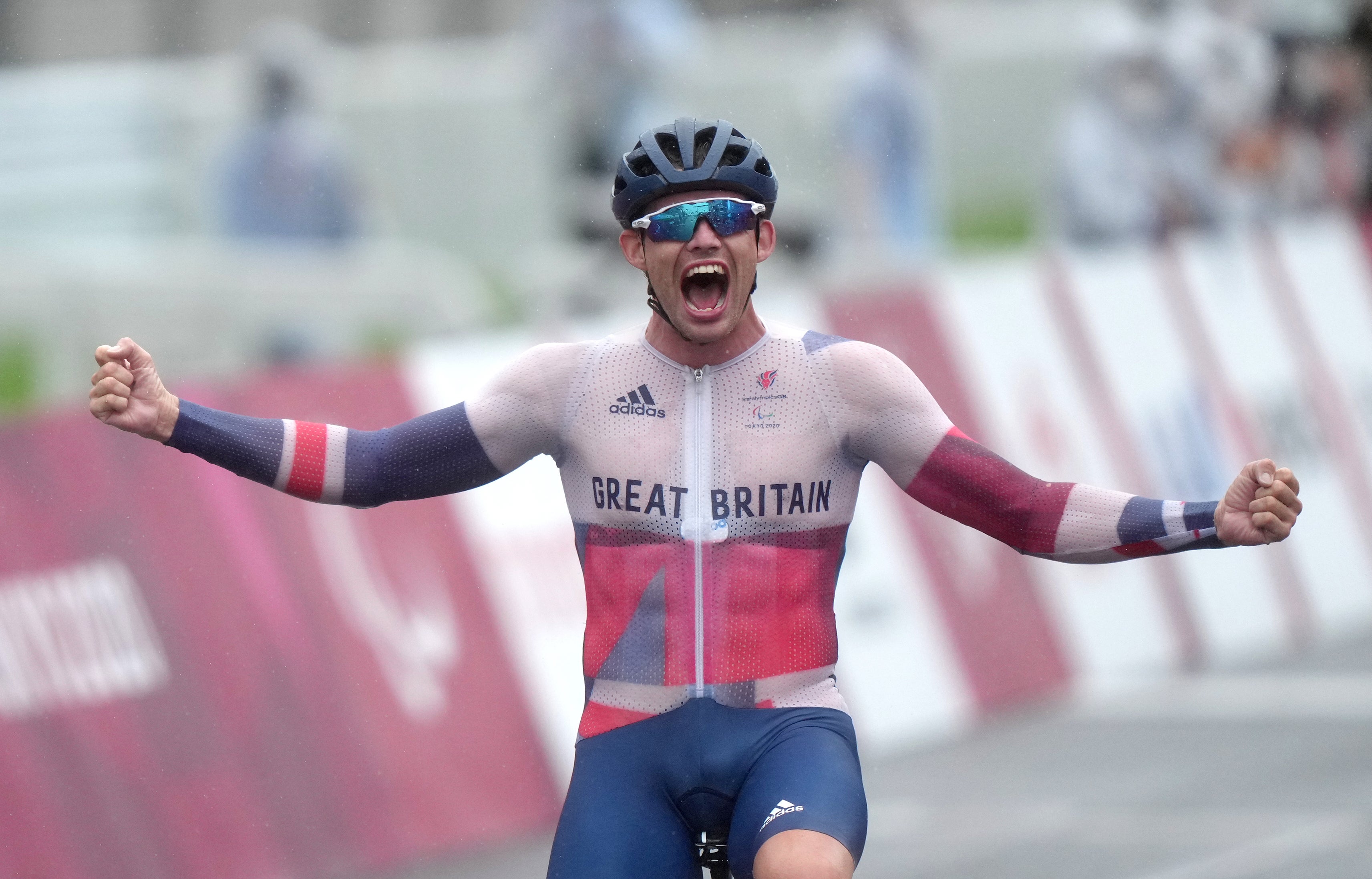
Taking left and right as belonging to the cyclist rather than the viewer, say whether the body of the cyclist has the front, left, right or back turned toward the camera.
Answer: front

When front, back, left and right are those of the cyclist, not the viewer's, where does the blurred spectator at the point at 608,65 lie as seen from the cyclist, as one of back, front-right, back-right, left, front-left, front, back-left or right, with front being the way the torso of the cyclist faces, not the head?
back

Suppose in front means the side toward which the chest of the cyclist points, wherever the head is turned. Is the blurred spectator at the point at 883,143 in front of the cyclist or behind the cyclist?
behind

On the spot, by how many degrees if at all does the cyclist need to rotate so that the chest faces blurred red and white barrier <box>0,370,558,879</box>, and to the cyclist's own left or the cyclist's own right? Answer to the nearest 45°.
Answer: approximately 135° to the cyclist's own right

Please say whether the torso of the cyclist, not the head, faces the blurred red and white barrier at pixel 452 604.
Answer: no

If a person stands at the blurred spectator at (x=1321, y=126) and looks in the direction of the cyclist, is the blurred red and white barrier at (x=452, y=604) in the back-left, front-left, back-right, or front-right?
front-right

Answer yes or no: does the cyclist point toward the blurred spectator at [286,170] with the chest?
no

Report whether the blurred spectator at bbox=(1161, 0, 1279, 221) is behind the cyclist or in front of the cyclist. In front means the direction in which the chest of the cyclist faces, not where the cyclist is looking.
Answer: behind

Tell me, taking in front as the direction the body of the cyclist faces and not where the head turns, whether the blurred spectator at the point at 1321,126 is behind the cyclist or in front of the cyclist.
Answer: behind

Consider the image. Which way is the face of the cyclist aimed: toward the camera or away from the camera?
toward the camera

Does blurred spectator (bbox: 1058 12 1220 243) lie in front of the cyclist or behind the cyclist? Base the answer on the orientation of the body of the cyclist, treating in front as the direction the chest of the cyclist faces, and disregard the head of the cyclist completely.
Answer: behind
